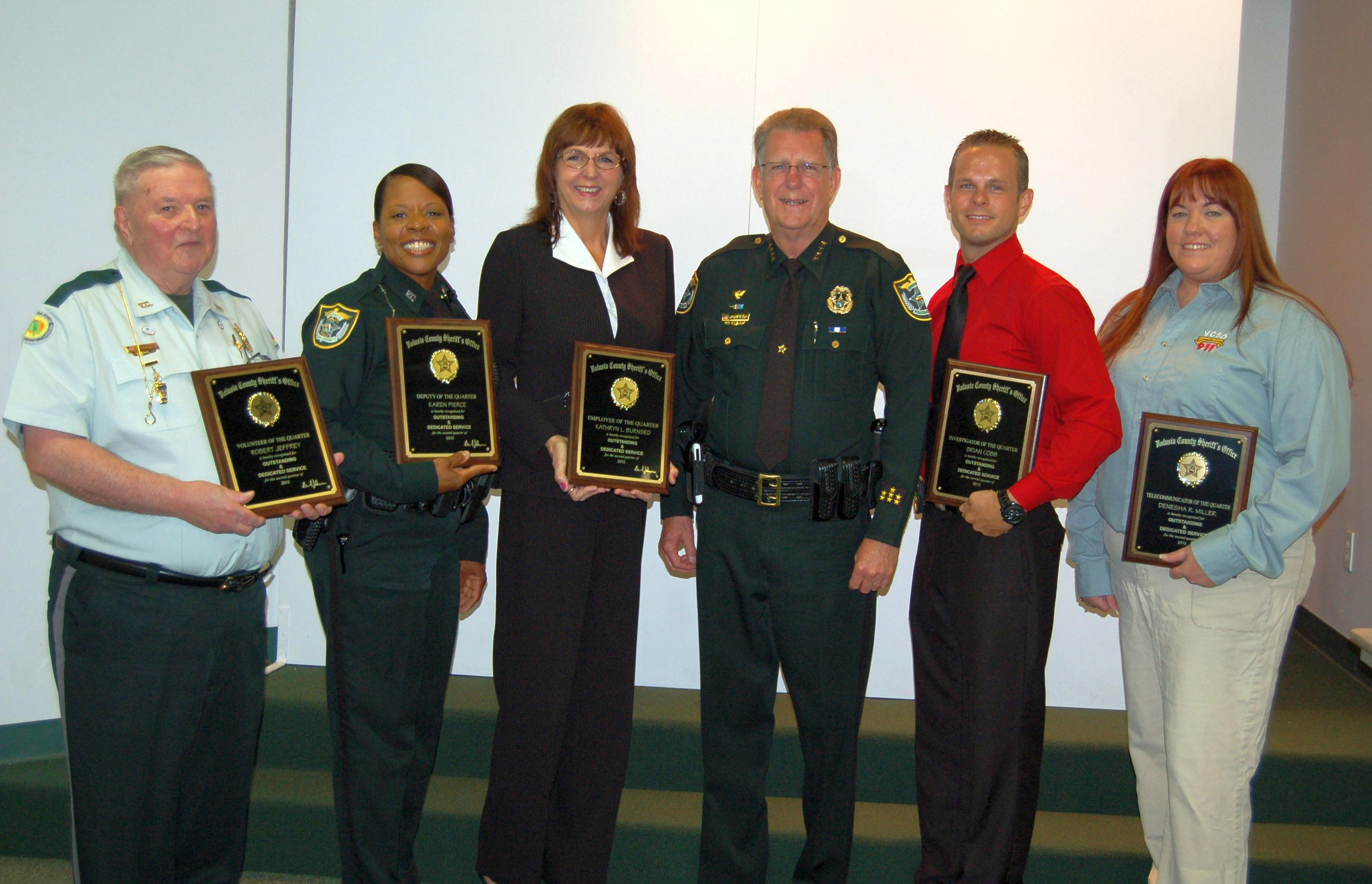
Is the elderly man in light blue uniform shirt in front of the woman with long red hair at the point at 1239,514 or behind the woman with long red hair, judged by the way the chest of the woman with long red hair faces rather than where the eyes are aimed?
in front

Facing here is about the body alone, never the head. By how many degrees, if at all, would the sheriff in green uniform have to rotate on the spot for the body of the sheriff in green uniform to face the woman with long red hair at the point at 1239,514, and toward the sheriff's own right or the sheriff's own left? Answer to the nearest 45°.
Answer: approximately 90° to the sheriff's own left

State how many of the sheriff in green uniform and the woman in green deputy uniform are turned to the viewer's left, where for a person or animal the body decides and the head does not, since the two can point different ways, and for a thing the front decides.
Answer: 0

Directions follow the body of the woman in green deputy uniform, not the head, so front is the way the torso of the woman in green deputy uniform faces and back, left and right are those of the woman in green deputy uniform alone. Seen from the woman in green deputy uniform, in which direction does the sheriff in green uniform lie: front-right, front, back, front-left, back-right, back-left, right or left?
front-left

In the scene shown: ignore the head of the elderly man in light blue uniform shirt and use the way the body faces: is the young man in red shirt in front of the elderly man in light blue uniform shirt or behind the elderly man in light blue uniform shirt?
in front

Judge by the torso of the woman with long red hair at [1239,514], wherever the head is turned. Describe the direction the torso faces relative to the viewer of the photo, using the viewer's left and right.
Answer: facing the viewer and to the left of the viewer

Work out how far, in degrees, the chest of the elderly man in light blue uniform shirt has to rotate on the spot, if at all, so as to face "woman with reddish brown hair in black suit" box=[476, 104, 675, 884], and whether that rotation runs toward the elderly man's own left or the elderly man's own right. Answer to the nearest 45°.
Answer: approximately 45° to the elderly man's own left

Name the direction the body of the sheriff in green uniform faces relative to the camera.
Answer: toward the camera

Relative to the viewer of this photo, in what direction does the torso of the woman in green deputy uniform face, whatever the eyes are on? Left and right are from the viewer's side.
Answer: facing the viewer and to the right of the viewer
